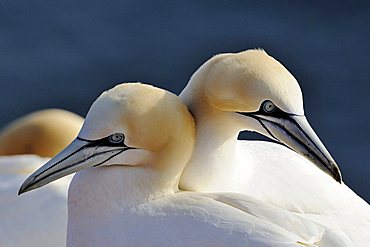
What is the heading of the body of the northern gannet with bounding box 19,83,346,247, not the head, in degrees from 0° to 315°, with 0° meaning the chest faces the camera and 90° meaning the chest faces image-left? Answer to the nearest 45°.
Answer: approximately 90°
